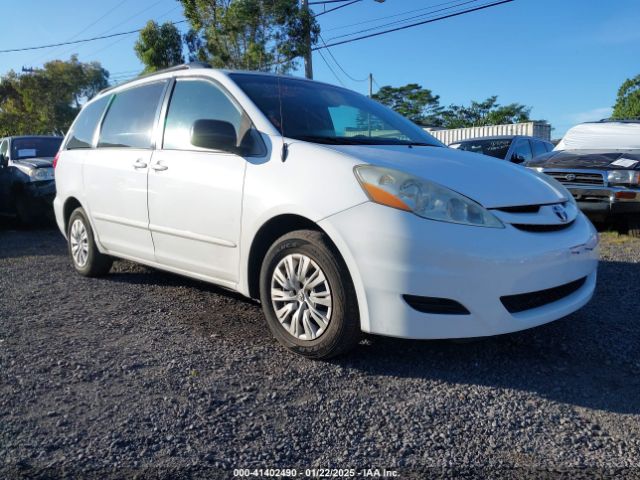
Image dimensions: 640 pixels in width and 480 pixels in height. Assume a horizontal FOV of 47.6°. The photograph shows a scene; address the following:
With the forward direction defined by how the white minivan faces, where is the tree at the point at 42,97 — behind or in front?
behind

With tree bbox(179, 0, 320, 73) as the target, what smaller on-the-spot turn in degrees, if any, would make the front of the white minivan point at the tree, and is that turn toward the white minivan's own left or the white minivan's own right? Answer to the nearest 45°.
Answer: approximately 135° to the white minivan's own left

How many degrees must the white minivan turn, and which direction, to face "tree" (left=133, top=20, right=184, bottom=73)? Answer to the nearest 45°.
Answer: approximately 135° to its left

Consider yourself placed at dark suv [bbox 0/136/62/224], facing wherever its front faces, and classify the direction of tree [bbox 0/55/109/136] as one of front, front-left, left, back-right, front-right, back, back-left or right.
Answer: back-left

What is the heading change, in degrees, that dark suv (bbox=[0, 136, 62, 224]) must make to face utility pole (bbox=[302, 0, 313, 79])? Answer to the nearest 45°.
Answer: approximately 90° to its left

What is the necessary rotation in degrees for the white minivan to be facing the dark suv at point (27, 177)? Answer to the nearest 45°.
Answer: approximately 180°

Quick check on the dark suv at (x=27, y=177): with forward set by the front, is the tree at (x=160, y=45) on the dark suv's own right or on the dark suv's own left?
on the dark suv's own left

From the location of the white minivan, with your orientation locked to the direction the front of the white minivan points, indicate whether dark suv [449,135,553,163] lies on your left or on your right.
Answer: on your left

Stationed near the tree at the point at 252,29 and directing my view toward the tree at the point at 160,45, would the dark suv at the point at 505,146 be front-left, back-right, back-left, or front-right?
back-left

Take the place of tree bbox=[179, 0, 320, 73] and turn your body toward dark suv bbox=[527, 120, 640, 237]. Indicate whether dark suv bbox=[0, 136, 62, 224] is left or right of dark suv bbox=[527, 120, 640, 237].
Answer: right
